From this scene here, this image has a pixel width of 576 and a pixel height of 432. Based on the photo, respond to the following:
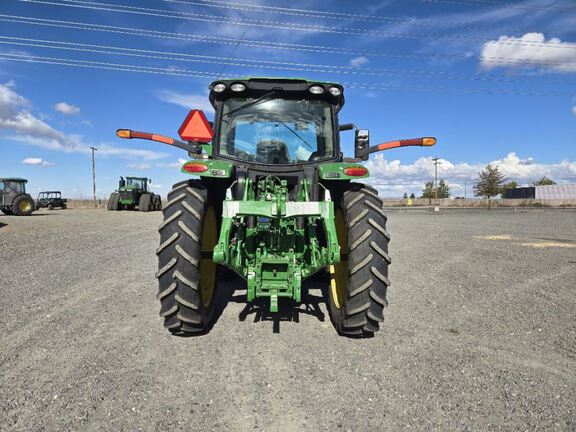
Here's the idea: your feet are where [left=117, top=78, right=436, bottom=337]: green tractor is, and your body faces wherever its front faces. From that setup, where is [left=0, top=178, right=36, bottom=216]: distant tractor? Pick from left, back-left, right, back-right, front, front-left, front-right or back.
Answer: front-left

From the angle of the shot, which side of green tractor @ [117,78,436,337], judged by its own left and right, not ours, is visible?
back

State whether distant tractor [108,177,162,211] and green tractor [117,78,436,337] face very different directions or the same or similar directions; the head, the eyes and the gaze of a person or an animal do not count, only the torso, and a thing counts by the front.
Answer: very different directions

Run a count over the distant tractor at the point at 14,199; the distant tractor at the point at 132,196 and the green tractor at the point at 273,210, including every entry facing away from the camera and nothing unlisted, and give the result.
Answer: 1

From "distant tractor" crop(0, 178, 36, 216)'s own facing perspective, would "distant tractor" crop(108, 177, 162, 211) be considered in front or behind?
behind

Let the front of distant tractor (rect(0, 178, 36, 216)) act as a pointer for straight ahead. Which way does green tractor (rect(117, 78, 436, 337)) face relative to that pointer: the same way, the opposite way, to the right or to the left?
to the right

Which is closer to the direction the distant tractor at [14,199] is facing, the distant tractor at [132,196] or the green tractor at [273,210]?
the green tractor

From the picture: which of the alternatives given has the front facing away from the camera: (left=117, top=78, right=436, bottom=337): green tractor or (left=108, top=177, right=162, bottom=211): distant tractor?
the green tractor

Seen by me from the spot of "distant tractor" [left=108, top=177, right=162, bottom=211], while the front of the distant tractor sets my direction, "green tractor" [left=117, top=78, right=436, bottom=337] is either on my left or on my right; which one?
on my left

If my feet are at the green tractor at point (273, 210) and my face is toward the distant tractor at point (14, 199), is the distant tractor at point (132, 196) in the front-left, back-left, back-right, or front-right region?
front-right

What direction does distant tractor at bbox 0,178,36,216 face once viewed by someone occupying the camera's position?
facing the viewer and to the left of the viewer

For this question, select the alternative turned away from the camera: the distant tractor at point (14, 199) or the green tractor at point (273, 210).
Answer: the green tractor

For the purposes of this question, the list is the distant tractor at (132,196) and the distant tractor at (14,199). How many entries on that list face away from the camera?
0

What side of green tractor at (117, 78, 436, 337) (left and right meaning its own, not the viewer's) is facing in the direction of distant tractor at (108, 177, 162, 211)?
front
